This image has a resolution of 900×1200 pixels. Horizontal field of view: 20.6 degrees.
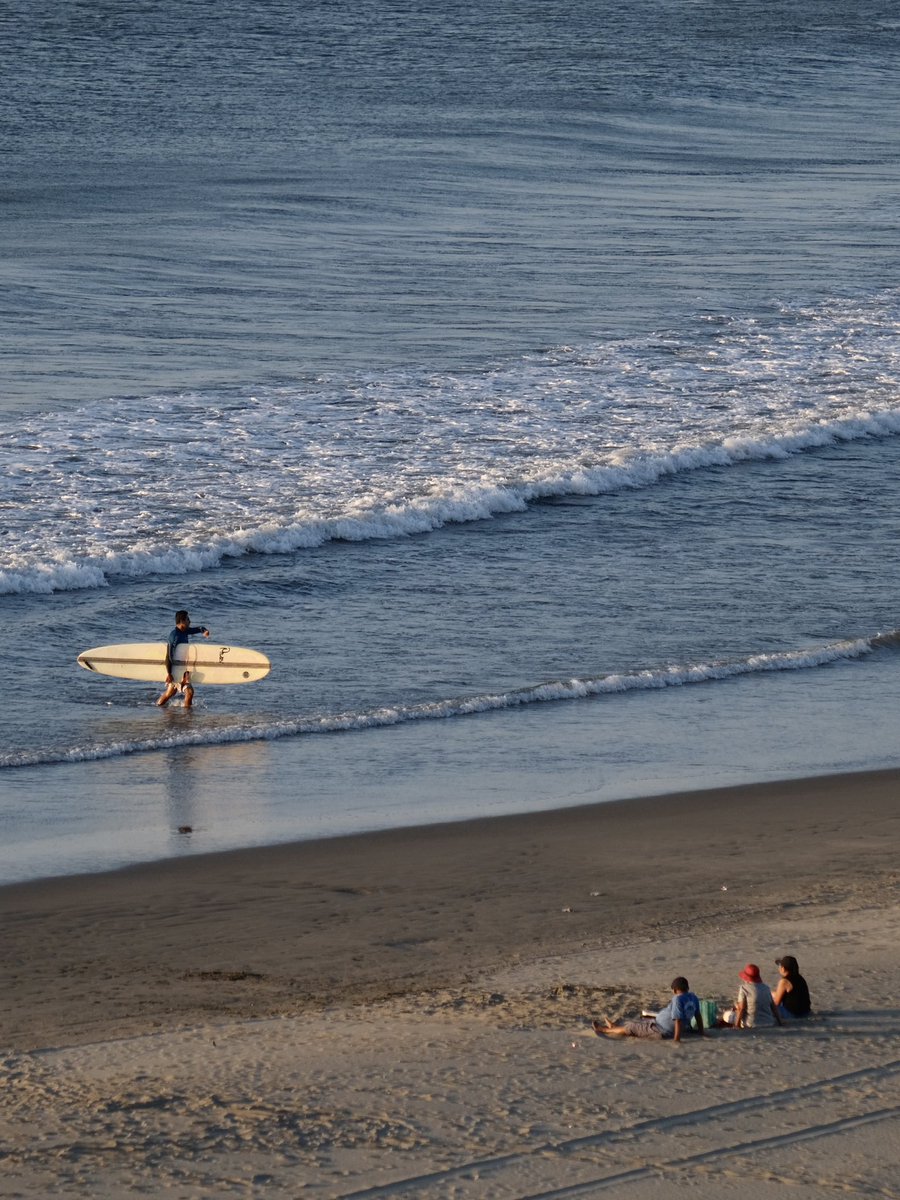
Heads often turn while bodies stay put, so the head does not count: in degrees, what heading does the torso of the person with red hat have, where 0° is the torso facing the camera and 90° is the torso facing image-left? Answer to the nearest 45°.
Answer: approximately 135°

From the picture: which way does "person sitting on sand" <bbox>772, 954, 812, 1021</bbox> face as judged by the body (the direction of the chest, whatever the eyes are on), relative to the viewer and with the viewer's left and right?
facing away from the viewer and to the left of the viewer

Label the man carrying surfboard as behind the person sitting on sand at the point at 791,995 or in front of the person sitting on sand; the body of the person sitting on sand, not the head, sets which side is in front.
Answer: in front

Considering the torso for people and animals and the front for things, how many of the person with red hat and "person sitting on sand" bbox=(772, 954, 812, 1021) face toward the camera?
0

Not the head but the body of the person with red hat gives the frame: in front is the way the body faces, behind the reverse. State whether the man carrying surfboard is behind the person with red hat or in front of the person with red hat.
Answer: in front
